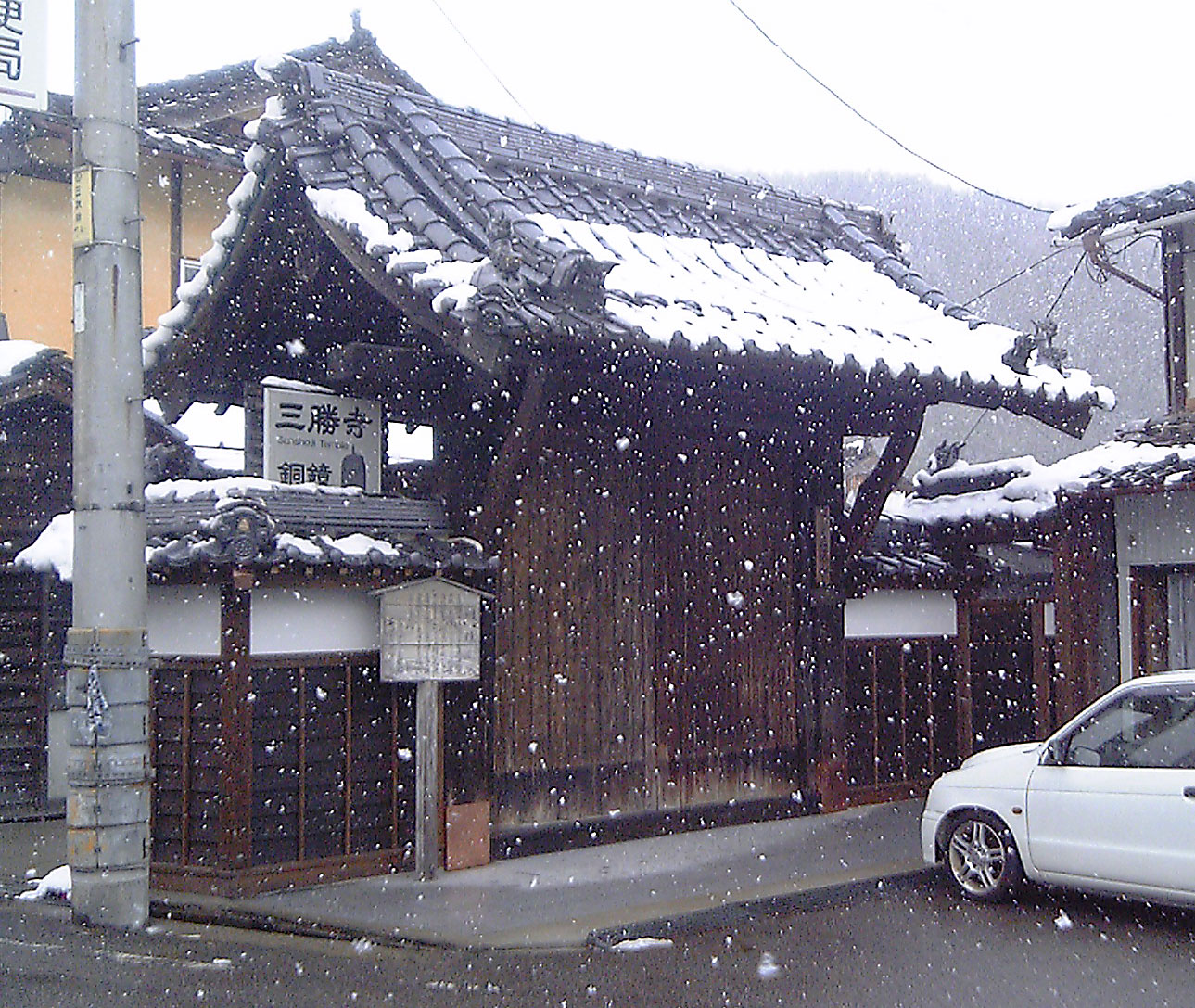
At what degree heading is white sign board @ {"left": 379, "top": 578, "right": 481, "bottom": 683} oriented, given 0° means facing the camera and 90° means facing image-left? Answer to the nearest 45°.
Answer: approximately 0°

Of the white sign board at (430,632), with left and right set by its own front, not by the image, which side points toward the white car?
left

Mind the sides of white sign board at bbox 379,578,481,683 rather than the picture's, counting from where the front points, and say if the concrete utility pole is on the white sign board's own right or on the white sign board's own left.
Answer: on the white sign board's own right

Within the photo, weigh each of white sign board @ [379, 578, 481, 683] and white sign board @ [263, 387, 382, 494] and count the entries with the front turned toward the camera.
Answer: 2

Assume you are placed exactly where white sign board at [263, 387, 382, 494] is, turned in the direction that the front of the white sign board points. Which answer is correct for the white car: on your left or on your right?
on your left

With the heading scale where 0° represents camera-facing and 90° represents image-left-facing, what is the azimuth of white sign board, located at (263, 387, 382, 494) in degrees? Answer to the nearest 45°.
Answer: approximately 0°
